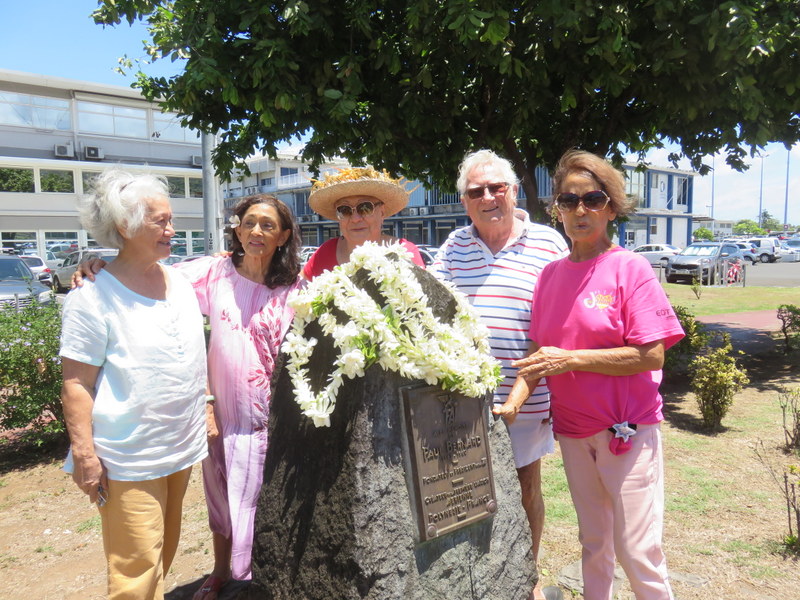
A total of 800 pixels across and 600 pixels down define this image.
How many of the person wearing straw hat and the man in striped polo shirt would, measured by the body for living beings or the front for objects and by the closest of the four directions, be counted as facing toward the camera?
2

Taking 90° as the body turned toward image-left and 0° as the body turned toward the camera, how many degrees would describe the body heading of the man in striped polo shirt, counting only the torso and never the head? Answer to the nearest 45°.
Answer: approximately 0°

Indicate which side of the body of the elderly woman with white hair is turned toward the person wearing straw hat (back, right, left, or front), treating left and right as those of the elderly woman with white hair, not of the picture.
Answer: left

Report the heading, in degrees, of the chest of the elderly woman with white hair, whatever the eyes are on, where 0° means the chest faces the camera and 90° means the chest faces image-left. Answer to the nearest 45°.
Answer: approximately 315°

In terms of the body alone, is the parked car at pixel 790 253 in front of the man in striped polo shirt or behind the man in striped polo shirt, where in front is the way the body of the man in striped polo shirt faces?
behind

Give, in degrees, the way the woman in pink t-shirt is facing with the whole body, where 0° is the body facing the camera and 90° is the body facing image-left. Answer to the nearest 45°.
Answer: approximately 45°
